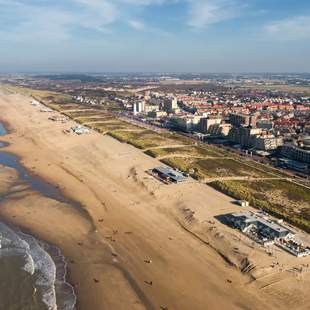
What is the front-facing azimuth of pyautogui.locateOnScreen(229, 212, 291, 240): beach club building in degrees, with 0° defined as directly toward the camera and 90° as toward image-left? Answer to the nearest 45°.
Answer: approximately 45°

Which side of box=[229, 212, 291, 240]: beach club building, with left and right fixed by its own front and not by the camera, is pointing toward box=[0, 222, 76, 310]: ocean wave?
front
